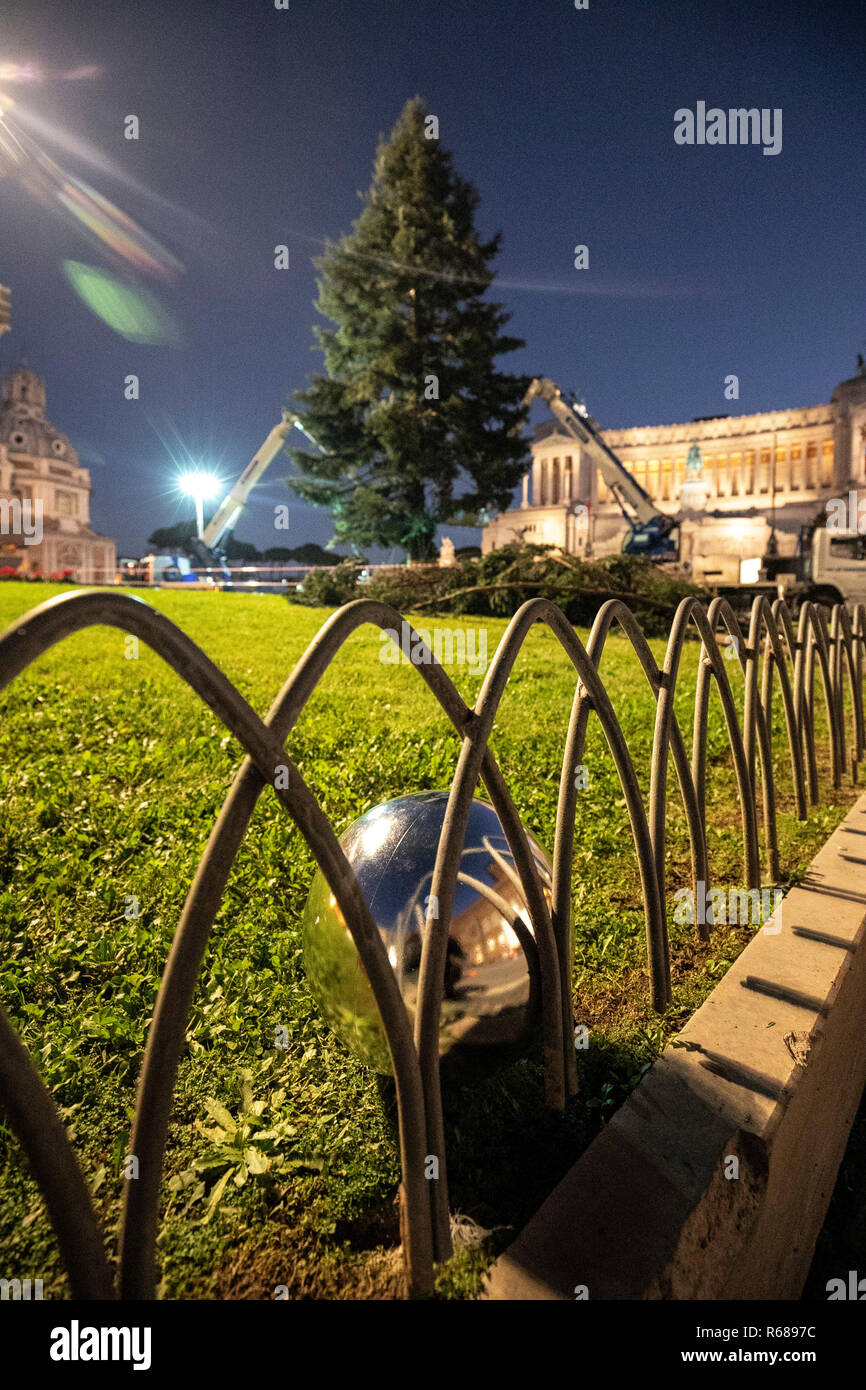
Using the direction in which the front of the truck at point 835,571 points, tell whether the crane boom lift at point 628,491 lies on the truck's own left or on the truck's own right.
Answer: on the truck's own left

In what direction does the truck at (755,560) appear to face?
to the viewer's right

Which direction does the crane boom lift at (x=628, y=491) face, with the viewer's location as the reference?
facing to the left of the viewer

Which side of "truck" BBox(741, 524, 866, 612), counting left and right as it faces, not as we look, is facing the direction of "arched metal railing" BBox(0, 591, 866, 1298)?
right

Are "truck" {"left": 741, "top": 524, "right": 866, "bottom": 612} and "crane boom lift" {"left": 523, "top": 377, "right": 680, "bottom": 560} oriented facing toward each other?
no

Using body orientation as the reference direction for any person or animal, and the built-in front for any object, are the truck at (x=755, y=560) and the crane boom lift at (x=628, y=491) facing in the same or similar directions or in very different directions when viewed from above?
very different directions

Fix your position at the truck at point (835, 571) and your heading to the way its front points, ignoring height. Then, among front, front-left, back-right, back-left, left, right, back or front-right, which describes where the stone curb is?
right

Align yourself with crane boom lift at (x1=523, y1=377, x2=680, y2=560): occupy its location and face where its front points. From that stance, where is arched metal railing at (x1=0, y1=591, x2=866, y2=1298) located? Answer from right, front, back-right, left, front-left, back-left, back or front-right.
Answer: left

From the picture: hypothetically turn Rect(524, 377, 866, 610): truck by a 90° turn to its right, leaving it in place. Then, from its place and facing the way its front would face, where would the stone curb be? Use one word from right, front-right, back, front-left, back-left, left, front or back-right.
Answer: front
